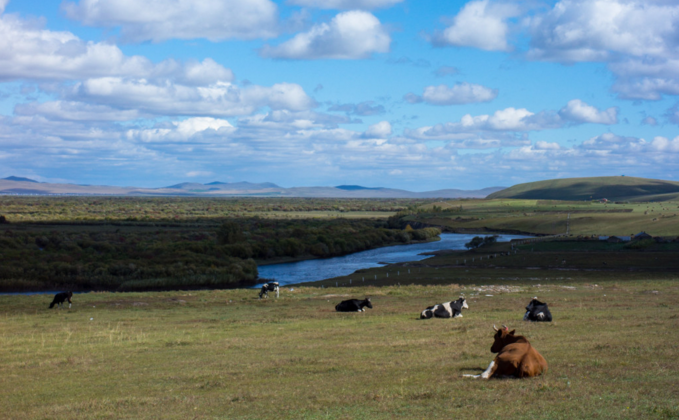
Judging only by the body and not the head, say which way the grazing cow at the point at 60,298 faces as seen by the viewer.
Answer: to the viewer's left

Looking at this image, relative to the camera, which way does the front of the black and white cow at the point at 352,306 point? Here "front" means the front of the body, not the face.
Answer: to the viewer's right

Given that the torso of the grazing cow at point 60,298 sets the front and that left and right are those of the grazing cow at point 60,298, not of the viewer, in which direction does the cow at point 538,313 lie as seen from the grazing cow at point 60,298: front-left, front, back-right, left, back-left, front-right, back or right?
back-left

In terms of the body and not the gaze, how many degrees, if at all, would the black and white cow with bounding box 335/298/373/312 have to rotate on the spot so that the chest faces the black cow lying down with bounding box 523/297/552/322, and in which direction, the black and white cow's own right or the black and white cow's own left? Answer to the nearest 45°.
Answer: approximately 45° to the black and white cow's own right

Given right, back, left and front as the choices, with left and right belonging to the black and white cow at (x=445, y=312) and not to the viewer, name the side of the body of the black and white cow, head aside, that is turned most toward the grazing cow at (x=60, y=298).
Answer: back

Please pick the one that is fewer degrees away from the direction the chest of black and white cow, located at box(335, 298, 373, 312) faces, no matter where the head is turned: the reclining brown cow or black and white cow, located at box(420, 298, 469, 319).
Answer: the black and white cow

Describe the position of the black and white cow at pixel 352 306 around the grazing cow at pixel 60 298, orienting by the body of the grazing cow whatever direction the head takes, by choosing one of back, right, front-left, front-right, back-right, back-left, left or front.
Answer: back-left

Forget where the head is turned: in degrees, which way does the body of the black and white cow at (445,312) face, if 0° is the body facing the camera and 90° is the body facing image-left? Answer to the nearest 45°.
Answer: approximately 270°

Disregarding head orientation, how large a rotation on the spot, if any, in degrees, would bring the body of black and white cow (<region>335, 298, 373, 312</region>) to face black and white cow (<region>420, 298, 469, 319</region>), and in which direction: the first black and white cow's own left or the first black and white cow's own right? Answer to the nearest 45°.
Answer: approximately 45° to the first black and white cow's own right

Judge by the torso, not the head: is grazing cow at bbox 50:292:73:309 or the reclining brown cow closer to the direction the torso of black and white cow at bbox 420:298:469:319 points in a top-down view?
the reclining brown cow
